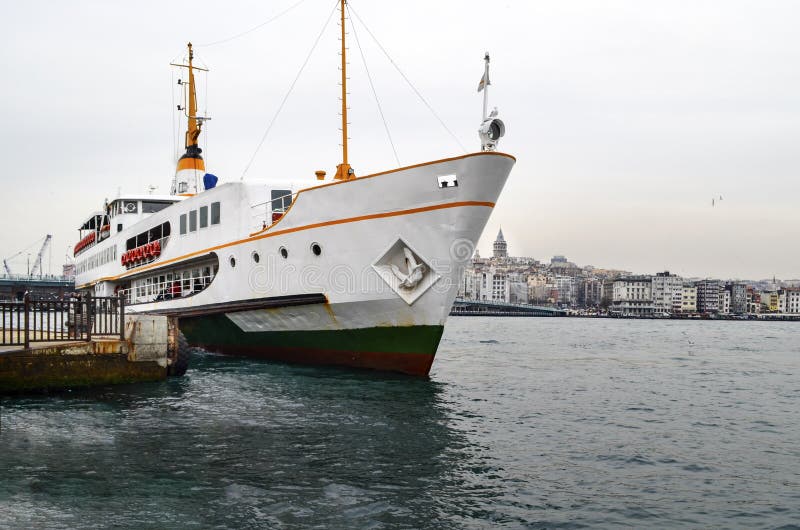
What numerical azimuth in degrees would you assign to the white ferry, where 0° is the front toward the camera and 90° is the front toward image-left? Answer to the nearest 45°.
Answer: approximately 315°
